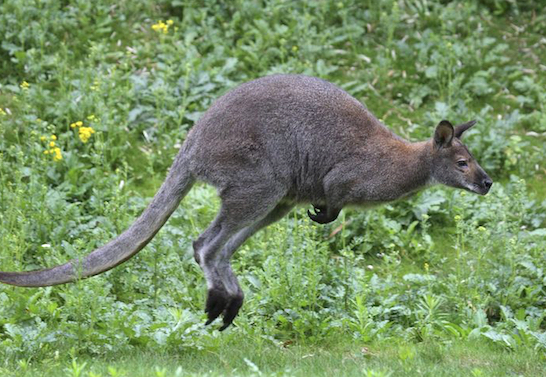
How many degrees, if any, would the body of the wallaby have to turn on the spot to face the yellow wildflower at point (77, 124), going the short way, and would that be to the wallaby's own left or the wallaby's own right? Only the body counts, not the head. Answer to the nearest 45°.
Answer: approximately 135° to the wallaby's own left

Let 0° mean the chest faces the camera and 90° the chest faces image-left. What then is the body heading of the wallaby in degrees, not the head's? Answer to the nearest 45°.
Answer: approximately 270°
